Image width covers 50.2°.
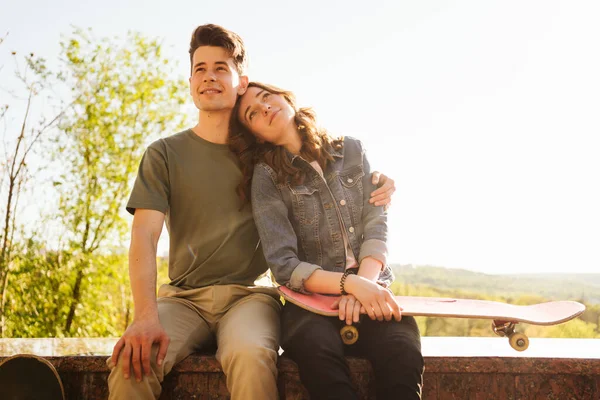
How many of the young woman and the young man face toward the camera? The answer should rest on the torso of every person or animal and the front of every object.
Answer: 2

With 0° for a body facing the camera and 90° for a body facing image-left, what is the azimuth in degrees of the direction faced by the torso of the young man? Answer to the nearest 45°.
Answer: approximately 0°

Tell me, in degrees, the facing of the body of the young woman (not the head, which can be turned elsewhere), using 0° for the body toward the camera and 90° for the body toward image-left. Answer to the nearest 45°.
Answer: approximately 0°
